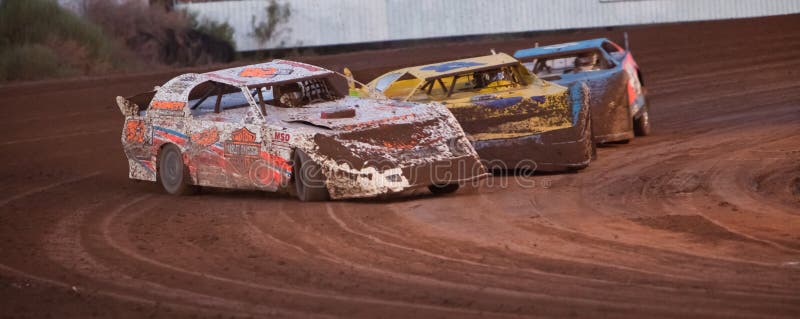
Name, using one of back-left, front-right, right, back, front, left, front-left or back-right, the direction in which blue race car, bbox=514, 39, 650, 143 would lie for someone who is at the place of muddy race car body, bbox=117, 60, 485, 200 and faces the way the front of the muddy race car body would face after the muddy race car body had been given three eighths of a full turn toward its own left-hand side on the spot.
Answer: front-right

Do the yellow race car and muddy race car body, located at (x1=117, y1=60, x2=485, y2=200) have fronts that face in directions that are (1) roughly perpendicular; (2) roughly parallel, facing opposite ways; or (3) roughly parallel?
roughly parallel

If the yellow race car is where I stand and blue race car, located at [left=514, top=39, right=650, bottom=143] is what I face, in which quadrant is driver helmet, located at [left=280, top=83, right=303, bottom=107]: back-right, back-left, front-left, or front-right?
back-left

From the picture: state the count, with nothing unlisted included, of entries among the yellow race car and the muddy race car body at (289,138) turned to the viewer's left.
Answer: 0

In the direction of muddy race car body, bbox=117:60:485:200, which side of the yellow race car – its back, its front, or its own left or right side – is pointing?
right

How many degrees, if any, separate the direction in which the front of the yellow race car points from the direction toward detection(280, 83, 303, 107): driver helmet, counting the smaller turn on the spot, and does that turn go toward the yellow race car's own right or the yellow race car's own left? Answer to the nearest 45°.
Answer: approximately 135° to the yellow race car's own right

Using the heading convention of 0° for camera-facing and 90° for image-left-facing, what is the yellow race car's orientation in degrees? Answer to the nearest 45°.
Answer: approximately 315°
